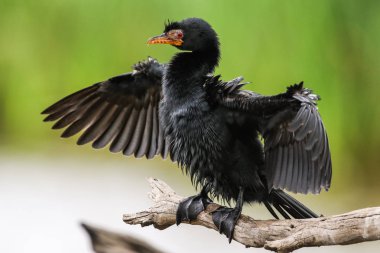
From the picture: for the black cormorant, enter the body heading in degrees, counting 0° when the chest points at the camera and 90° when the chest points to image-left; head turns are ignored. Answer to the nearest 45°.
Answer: approximately 45°
